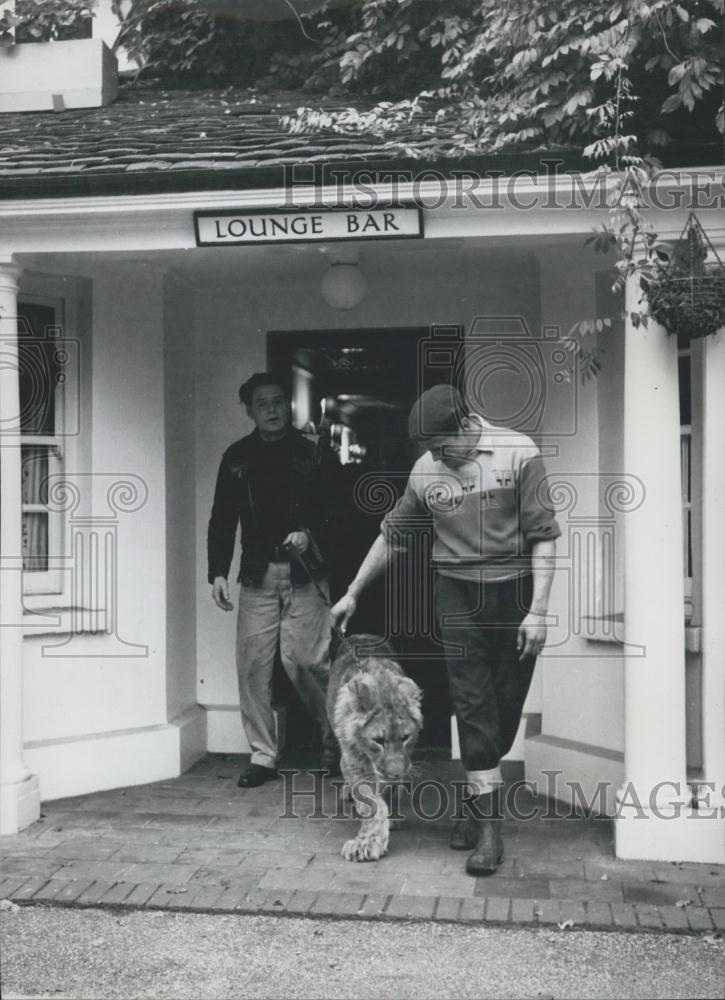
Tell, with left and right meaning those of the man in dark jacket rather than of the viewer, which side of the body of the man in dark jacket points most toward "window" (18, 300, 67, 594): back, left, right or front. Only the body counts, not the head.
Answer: right

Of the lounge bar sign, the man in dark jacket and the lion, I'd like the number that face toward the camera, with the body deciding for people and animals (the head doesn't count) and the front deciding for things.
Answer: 3

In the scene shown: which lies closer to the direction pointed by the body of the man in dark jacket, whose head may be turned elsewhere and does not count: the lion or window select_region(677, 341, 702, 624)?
the lion

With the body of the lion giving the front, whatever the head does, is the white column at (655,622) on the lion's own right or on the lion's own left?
on the lion's own left

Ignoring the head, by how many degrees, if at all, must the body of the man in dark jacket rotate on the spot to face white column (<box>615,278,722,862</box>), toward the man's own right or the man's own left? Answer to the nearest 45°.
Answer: approximately 45° to the man's own left
